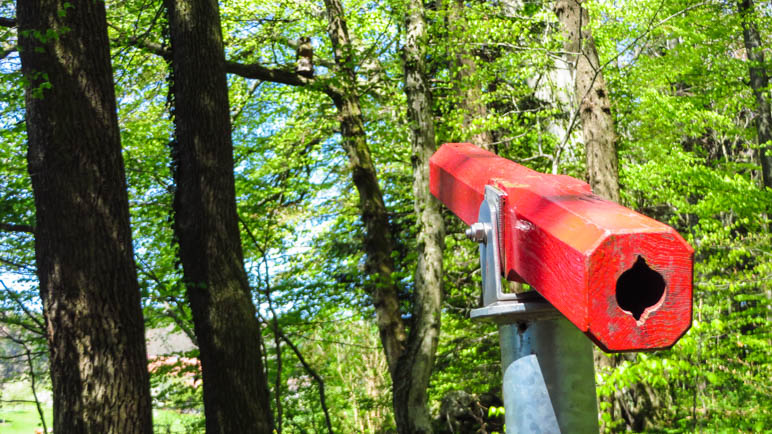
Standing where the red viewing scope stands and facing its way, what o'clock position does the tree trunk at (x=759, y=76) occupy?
The tree trunk is roughly at 2 o'clock from the red viewing scope.

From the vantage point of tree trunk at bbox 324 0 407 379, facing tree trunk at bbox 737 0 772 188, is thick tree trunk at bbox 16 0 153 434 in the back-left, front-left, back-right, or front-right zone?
back-right

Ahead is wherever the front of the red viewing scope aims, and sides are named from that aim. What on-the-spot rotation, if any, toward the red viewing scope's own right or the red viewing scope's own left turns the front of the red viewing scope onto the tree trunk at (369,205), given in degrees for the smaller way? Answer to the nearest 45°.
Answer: approximately 45° to the red viewing scope's own right

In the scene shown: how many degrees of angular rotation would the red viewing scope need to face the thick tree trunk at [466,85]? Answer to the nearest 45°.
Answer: approximately 45° to its right

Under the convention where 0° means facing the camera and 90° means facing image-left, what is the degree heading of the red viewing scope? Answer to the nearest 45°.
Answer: approximately 135°
